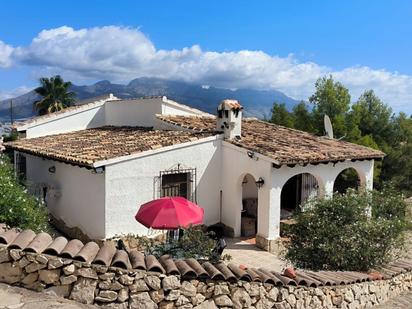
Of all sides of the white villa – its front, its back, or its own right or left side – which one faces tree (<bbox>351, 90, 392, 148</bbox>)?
left

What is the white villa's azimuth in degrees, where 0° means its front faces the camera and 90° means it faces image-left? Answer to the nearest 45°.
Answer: approximately 315°

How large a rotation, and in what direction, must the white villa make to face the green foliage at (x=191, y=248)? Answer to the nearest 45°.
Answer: approximately 45° to its right

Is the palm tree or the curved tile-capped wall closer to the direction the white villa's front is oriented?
the curved tile-capped wall

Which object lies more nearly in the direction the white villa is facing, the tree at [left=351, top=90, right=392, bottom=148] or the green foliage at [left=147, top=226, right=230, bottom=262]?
the green foliage

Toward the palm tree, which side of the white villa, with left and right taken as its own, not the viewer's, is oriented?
back

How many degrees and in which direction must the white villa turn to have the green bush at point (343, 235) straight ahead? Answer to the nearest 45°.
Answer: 0° — it already faces it

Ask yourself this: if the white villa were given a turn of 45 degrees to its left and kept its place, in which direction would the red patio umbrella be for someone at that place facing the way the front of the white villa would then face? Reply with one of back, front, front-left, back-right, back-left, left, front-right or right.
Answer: right

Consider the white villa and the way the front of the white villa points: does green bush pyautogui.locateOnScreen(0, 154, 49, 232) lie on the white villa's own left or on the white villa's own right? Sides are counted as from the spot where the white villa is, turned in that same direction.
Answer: on the white villa's own right
